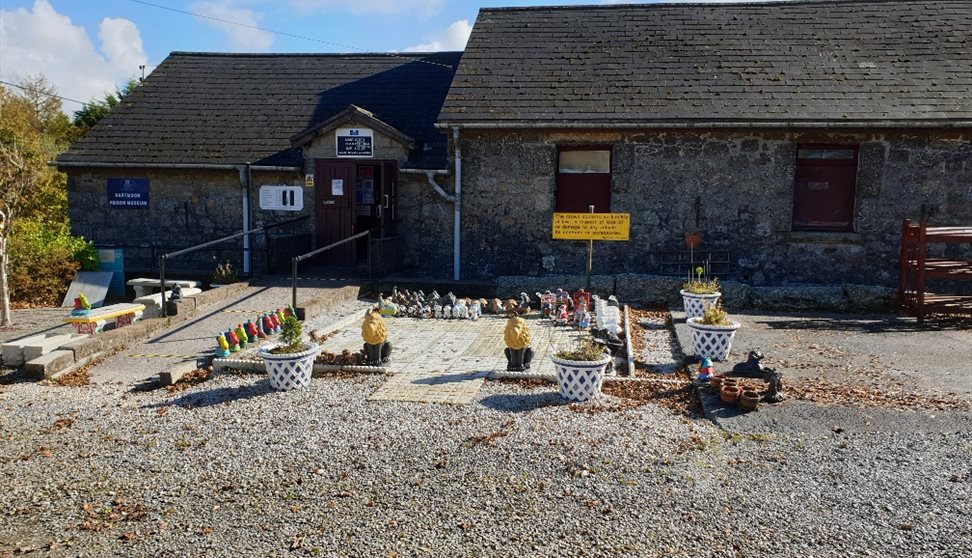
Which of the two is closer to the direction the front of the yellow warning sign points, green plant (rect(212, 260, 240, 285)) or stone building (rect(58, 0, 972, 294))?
the green plant

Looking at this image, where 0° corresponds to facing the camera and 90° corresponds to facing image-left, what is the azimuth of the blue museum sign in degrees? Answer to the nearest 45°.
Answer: approximately 0°

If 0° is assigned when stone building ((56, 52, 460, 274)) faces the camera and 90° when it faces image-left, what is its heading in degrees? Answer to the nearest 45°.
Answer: approximately 0°

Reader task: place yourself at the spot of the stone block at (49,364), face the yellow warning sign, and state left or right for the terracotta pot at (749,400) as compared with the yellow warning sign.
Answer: right

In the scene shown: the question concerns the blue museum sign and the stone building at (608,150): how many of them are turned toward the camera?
2

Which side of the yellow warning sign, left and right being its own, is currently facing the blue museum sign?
right

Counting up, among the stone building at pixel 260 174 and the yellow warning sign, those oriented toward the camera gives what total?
2
